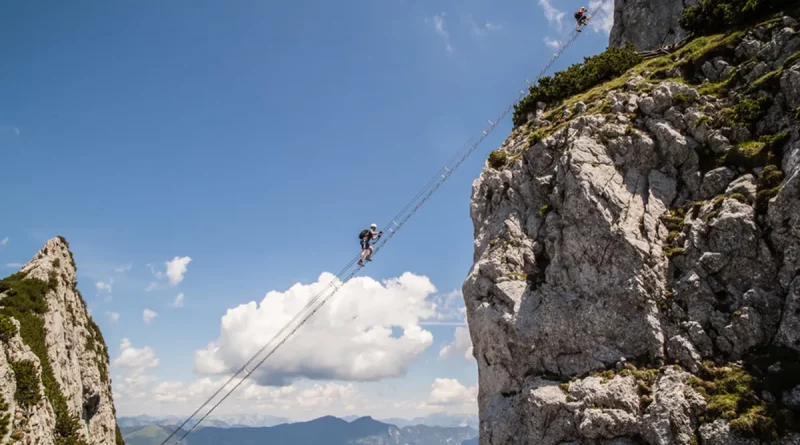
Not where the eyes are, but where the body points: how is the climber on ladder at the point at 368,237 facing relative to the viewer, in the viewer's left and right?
facing to the right of the viewer
